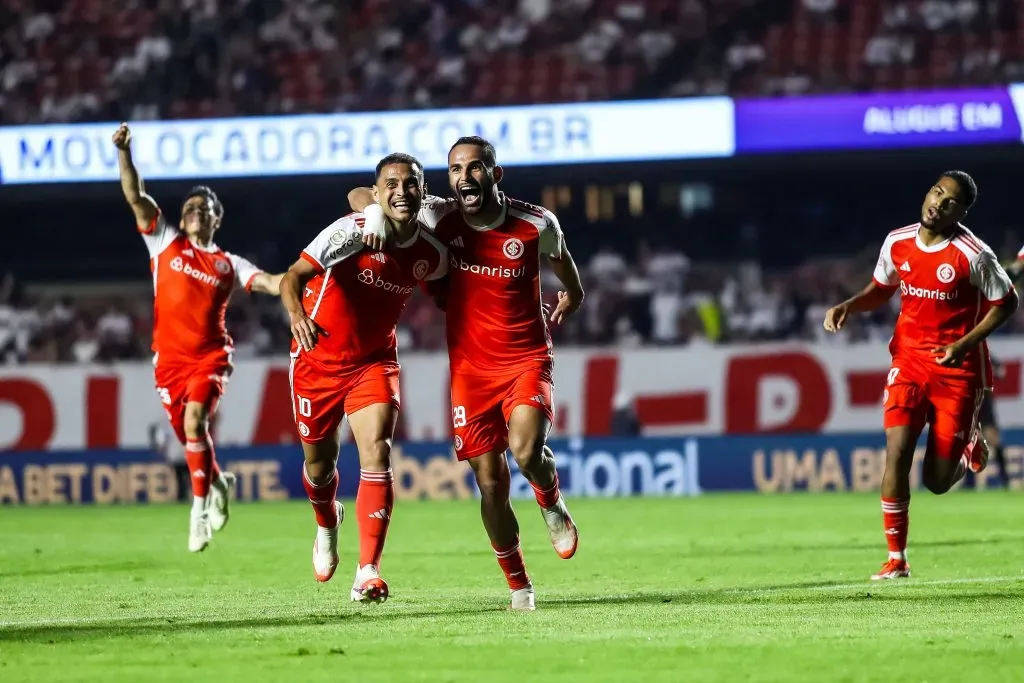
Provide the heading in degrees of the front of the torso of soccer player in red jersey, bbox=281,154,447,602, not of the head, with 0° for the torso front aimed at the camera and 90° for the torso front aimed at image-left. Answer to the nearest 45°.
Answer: approximately 0°

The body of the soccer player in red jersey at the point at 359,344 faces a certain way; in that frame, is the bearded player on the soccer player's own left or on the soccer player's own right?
on the soccer player's own left

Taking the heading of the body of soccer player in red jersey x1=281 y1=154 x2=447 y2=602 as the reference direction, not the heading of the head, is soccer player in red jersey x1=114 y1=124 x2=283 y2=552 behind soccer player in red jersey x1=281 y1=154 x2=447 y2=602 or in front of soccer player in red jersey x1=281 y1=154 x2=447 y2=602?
behind

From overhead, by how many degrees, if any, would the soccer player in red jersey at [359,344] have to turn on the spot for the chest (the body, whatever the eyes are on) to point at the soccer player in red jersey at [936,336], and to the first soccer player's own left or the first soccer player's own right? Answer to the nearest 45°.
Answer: approximately 90° to the first soccer player's own left
